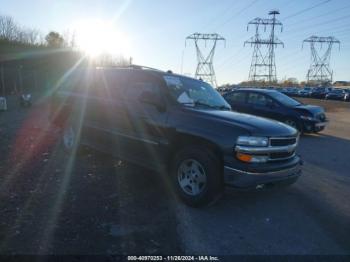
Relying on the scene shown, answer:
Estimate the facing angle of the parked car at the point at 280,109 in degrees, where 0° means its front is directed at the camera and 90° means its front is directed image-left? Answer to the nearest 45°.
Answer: approximately 315°

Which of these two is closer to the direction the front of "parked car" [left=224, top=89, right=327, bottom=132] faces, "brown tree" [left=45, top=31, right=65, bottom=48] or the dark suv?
the dark suv

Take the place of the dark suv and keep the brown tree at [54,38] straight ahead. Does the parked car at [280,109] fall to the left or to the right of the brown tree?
right

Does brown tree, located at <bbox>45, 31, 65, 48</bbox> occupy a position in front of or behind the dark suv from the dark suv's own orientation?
behind

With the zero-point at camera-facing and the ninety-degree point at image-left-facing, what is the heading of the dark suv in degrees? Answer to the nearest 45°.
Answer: approximately 315°
